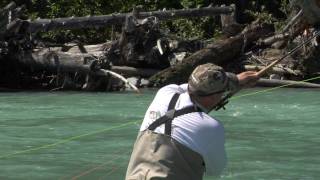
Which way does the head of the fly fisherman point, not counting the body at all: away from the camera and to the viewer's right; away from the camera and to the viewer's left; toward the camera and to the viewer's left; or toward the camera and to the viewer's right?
away from the camera and to the viewer's right

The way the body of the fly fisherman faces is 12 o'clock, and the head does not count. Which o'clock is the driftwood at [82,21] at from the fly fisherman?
The driftwood is roughly at 10 o'clock from the fly fisherman.

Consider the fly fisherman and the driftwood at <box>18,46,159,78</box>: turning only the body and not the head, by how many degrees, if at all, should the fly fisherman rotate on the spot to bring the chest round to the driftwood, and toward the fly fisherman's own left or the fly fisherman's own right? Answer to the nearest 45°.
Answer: approximately 45° to the fly fisherman's own left

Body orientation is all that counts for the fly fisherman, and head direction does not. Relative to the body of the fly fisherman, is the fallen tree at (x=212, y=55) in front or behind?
in front

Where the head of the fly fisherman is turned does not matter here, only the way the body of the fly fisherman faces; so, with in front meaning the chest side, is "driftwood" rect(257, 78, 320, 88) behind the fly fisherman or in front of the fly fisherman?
in front

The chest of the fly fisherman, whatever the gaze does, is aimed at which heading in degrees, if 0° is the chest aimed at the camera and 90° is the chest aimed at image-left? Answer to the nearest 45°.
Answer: approximately 225°

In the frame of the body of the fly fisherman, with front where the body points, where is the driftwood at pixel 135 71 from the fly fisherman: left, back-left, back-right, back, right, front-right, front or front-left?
front-left
